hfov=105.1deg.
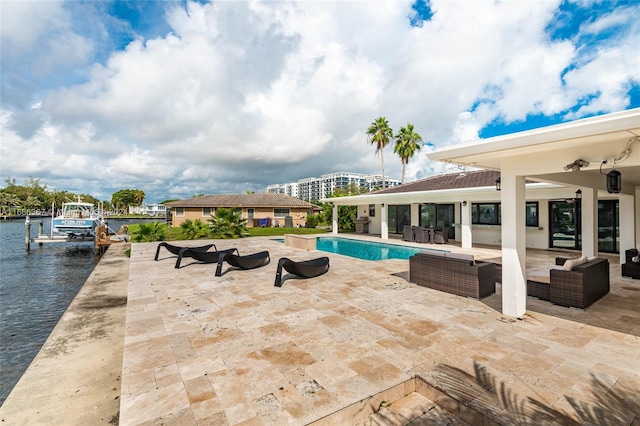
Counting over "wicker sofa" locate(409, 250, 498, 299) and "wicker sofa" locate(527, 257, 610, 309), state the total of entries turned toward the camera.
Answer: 0

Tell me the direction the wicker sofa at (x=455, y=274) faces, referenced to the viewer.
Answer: facing away from the viewer and to the right of the viewer

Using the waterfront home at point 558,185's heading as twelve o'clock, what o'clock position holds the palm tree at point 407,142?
The palm tree is roughly at 4 o'clock from the waterfront home.

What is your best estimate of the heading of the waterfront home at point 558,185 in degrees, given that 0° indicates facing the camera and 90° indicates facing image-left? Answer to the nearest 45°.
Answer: approximately 45°

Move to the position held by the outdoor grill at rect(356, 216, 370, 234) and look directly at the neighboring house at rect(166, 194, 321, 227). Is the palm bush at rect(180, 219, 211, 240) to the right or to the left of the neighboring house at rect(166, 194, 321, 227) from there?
left

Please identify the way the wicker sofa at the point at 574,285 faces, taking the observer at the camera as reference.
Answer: facing away from the viewer and to the left of the viewer

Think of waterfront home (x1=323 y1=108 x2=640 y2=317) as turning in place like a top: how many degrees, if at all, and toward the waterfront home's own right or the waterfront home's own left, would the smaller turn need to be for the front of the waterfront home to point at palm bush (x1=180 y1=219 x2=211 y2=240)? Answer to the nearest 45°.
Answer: approximately 45° to the waterfront home's own right

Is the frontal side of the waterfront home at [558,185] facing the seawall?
yes
